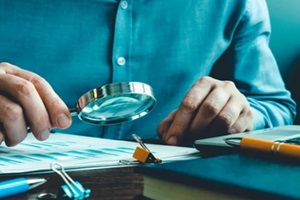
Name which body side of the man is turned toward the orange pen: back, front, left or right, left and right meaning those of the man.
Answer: front

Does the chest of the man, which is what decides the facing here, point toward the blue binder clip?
yes

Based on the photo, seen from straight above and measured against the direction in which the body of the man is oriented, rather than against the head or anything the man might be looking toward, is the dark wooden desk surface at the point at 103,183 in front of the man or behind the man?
in front

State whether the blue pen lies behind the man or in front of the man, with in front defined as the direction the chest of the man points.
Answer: in front

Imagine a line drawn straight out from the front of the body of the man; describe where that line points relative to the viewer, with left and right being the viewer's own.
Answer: facing the viewer

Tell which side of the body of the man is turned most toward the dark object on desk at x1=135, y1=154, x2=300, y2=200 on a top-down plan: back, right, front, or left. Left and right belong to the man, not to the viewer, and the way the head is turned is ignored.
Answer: front

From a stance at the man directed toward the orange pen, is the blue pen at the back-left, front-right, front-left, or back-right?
front-right

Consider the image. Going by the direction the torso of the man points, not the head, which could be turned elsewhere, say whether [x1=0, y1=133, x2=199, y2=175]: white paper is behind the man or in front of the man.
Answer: in front
